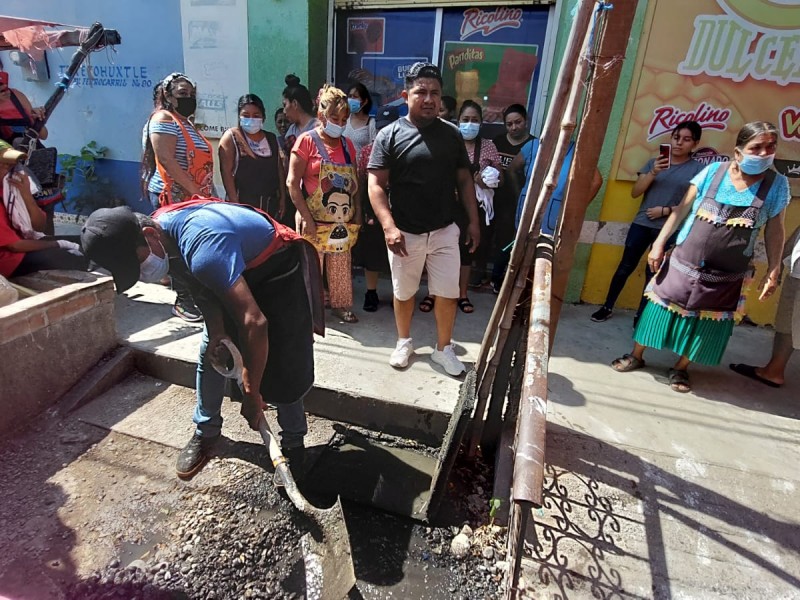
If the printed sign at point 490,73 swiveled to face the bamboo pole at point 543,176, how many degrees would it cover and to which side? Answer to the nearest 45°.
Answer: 0° — it already faces it

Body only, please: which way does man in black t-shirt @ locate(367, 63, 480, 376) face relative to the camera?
toward the camera

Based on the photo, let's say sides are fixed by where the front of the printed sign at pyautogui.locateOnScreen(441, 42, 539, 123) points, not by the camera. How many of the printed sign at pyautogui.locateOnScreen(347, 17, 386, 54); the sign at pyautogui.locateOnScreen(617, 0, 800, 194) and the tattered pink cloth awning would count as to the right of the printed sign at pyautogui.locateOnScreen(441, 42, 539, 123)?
2

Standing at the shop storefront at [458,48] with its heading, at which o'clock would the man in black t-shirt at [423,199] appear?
The man in black t-shirt is roughly at 12 o'clock from the shop storefront.

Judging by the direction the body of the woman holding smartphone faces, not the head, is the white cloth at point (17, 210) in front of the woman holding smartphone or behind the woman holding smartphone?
in front

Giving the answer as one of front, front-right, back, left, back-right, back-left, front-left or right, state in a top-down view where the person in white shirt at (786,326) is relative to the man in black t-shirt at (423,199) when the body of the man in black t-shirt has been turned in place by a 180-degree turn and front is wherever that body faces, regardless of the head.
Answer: right

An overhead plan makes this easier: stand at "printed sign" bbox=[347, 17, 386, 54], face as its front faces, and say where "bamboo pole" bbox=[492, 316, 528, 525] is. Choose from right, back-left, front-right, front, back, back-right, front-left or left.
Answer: front

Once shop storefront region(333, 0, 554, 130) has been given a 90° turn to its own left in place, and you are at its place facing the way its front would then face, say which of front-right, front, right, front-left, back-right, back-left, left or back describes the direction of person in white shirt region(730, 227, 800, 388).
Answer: front-right

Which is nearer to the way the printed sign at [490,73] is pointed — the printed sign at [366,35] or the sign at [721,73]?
the sign

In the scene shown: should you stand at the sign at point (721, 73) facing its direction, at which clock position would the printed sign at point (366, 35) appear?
The printed sign is roughly at 3 o'clock from the sign.

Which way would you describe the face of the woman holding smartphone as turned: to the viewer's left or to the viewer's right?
to the viewer's left

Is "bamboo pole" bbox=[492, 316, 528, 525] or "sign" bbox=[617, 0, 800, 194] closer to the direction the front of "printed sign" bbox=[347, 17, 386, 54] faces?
the bamboo pole

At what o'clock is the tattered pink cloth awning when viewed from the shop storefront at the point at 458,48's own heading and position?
The tattered pink cloth awning is roughly at 3 o'clock from the shop storefront.

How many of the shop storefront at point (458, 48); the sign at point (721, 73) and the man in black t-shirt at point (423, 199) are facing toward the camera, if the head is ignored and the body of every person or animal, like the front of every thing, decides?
3

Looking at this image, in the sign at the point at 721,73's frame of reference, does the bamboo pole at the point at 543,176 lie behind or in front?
in front

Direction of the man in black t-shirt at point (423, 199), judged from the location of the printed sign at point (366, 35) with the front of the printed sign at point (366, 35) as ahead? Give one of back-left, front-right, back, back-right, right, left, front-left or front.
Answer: front

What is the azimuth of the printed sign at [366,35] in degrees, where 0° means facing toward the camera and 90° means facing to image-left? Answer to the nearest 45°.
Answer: approximately 0°

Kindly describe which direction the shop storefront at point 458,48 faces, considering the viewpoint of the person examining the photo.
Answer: facing the viewer
